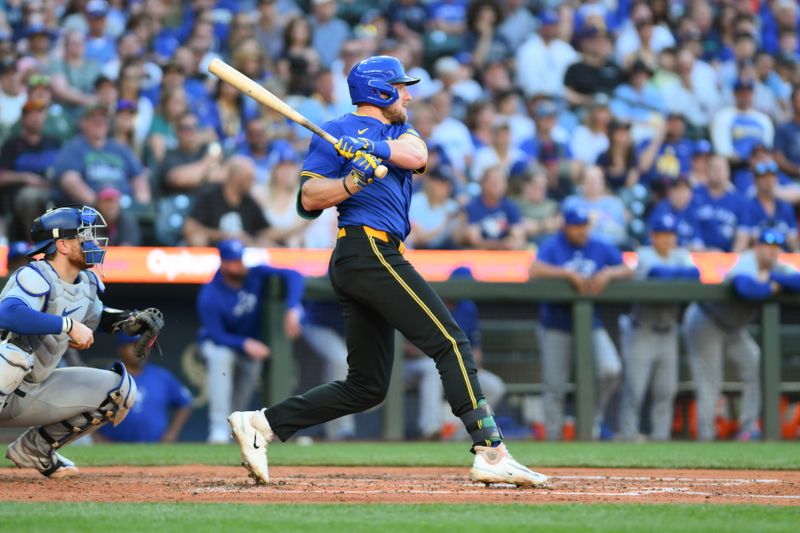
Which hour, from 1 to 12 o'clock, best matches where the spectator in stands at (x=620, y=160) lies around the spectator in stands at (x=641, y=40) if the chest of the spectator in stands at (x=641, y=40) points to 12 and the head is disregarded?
the spectator in stands at (x=620, y=160) is roughly at 12 o'clock from the spectator in stands at (x=641, y=40).

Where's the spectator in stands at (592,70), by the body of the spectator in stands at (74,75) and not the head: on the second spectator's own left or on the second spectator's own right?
on the second spectator's own left

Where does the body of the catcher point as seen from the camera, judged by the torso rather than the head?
to the viewer's right

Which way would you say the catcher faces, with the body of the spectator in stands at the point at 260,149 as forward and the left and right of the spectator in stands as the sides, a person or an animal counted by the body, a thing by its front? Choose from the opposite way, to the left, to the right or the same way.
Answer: to the left

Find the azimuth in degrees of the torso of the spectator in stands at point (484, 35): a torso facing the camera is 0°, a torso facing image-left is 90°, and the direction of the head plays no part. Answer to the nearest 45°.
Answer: approximately 0°
